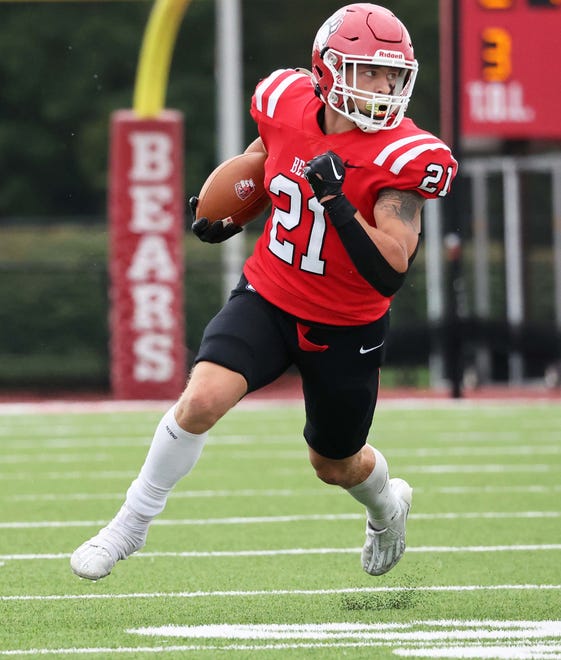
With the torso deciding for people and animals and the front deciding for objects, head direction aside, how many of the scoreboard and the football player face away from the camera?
0

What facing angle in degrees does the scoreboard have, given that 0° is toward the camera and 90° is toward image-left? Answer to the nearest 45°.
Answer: approximately 0°

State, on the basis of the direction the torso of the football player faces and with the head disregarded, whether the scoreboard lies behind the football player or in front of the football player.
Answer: behind

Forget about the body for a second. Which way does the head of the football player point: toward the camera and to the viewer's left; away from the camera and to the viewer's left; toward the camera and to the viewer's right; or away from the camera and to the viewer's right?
toward the camera and to the viewer's right

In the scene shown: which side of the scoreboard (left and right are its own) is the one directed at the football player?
front
